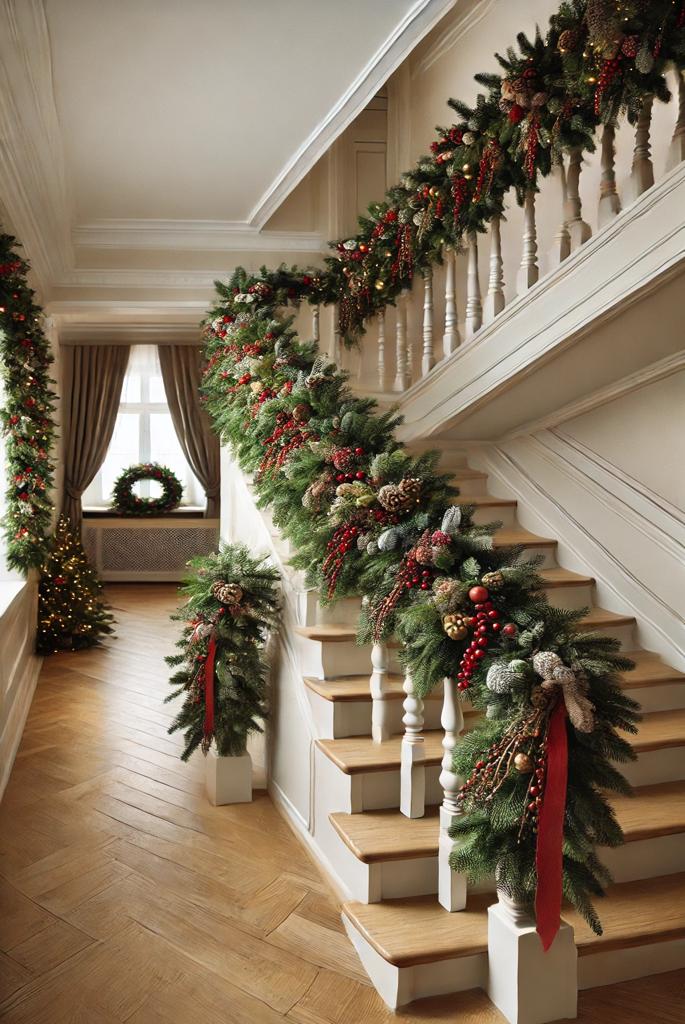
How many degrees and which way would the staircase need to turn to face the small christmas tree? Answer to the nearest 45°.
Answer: approximately 135° to its right

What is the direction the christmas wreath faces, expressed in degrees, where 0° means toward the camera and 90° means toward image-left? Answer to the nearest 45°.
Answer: approximately 0°

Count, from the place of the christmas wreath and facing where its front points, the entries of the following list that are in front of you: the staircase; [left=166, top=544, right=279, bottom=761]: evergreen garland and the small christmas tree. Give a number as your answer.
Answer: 3

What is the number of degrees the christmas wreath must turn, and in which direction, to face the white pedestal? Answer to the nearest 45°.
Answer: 0° — it already faces it

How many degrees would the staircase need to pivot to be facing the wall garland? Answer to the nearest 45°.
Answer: approximately 135° to its right

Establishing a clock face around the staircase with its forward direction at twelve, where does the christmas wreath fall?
The christmas wreath is roughly at 5 o'clock from the staircase.

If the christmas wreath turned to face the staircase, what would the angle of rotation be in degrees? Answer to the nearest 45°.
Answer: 0° — it already faces it

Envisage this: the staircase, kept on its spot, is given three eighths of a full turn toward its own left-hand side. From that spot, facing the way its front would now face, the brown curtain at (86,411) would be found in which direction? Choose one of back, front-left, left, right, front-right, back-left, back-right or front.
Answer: left

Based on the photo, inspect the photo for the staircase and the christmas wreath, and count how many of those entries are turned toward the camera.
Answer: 2

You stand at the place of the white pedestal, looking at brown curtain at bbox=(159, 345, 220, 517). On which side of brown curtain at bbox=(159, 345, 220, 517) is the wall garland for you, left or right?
left
